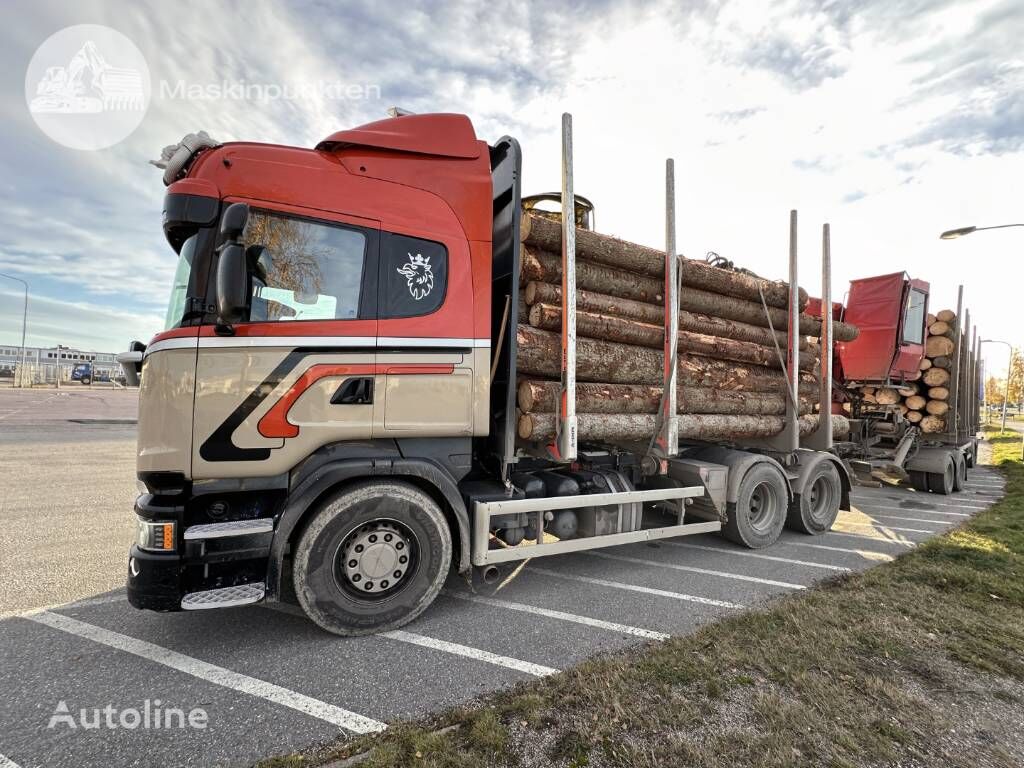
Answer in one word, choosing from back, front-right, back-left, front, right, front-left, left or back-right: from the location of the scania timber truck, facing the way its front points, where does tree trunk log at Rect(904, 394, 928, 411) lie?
back

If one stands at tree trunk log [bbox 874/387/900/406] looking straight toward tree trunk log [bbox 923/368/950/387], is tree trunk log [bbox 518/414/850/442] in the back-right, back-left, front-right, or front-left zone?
back-right

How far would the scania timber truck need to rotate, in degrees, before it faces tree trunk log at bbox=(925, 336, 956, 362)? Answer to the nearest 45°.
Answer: approximately 180°

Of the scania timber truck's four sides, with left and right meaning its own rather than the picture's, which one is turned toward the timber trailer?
back

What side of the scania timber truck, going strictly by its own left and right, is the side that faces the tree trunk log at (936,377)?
back

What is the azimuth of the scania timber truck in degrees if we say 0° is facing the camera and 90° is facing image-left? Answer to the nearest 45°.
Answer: approximately 45°
